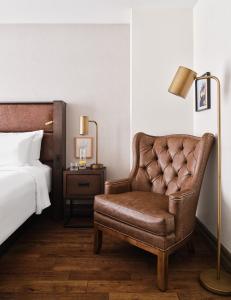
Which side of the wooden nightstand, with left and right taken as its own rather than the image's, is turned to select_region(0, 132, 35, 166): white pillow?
right

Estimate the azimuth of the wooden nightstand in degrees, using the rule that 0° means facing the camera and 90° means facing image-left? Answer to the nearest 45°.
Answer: approximately 0°

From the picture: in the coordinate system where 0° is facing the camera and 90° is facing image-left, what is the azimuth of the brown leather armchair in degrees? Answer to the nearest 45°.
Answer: approximately 45°

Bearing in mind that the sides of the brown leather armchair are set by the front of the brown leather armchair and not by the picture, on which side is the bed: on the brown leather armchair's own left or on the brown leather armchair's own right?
on the brown leather armchair's own right

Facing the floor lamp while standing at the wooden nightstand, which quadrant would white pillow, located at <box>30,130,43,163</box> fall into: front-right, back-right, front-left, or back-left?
back-right

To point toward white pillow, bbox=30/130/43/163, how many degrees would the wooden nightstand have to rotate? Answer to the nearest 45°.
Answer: approximately 90° to its right

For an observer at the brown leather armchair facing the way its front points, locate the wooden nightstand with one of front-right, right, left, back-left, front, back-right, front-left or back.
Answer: right

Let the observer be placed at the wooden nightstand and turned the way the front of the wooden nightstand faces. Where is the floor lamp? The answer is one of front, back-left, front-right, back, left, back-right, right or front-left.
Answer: front-left

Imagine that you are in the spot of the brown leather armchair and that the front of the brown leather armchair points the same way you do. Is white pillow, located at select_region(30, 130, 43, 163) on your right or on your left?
on your right
